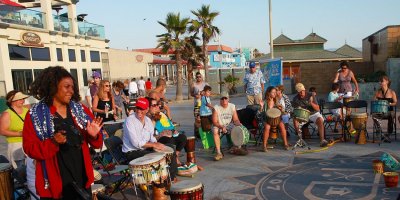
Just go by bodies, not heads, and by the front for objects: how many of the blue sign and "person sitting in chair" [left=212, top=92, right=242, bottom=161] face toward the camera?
2

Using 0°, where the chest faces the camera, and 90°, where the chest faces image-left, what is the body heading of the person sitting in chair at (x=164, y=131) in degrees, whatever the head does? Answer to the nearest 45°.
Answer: approximately 315°

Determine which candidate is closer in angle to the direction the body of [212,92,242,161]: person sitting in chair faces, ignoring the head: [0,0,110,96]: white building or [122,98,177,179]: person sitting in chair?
the person sitting in chair

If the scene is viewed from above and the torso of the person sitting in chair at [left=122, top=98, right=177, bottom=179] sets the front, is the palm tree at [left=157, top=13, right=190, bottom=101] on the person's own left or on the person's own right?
on the person's own left

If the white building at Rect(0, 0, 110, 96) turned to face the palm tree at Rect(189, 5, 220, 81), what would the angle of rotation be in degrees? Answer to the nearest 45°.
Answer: approximately 45° to its left

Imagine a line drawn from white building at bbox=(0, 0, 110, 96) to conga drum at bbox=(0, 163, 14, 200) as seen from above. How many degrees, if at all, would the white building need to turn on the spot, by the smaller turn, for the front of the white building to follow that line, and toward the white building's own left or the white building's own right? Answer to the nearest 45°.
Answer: approximately 45° to the white building's own right
